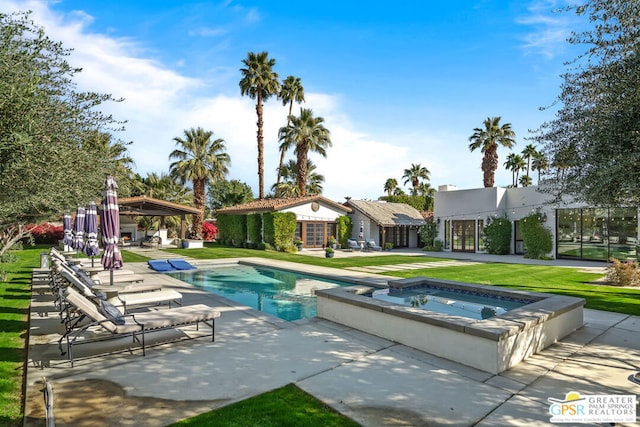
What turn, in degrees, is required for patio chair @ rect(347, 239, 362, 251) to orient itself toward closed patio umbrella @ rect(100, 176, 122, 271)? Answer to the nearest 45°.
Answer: approximately 45° to its right

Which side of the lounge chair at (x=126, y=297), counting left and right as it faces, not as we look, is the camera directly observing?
right

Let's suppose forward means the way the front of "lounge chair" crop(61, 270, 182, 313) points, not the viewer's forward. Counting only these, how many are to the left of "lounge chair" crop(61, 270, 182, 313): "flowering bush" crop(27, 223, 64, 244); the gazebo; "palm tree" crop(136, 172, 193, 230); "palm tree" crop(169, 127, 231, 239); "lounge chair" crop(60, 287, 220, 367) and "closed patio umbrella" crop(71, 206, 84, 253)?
5

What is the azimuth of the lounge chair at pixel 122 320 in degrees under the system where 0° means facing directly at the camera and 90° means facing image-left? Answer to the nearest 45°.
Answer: approximately 270°

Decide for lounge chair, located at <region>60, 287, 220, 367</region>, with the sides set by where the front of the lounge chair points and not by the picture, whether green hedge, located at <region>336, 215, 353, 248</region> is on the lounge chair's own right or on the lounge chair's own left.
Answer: on the lounge chair's own left

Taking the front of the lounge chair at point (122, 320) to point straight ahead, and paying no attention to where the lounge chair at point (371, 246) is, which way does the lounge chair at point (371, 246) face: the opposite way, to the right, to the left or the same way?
to the right

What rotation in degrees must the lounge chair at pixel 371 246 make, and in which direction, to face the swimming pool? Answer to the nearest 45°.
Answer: approximately 45° to its right

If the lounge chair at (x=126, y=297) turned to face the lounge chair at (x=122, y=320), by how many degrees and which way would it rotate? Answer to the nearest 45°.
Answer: approximately 90° to its right

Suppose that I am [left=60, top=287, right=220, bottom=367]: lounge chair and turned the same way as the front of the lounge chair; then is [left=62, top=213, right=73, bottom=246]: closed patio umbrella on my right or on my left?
on my left

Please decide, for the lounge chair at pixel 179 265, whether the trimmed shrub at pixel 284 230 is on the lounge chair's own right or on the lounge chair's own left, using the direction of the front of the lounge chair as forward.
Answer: on the lounge chair's own left

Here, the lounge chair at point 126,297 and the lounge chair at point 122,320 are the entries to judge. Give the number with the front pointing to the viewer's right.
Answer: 2

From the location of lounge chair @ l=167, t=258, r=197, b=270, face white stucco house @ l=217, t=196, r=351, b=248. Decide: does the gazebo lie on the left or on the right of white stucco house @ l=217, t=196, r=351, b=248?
left
